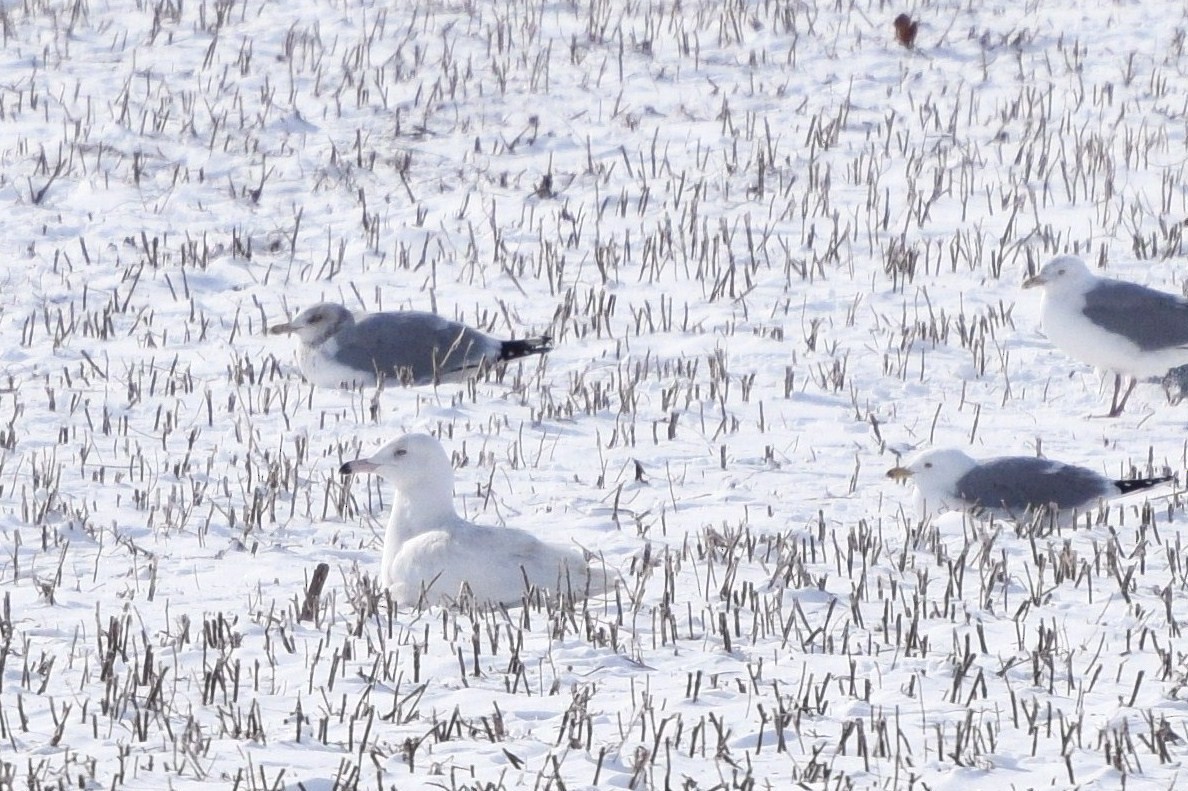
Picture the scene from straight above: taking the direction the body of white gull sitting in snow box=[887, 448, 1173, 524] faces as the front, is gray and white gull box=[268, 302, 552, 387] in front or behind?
in front

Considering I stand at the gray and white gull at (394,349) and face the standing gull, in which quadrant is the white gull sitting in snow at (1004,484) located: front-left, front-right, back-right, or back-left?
front-right

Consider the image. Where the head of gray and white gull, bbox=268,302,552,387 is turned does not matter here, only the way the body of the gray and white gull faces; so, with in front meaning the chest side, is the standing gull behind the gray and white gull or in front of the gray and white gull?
behind

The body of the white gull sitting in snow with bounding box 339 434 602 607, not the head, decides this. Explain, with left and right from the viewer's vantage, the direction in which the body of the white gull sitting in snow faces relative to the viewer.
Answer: facing to the left of the viewer

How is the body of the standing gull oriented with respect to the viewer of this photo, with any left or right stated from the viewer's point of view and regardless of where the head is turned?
facing to the left of the viewer

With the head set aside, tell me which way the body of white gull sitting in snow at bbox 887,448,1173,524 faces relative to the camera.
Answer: to the viewer's left

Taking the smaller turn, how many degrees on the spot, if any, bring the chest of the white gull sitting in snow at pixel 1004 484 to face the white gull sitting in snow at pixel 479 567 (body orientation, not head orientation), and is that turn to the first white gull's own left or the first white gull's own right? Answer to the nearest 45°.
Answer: approximately 45° to the first white gull's own left

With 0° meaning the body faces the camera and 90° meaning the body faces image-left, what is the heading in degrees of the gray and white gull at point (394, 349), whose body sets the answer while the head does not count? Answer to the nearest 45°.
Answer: approximately 90°

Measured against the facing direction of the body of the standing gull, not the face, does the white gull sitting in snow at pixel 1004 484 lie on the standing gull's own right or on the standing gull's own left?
on the standing gull's own left

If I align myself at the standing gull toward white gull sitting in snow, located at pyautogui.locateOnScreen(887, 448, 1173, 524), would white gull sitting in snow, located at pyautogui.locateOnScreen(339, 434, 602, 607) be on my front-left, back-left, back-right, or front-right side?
front-right

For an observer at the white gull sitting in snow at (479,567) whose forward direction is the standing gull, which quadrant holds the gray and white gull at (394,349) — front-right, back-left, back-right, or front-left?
front-left

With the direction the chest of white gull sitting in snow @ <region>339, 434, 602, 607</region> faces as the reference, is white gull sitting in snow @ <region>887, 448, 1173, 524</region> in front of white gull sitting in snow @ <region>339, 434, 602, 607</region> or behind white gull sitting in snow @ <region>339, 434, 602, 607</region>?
behind

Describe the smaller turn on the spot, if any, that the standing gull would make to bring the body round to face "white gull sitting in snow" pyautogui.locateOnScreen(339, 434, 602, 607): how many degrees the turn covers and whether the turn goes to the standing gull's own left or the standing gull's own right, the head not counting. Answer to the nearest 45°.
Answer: approximately 45° to the standing gull's own left

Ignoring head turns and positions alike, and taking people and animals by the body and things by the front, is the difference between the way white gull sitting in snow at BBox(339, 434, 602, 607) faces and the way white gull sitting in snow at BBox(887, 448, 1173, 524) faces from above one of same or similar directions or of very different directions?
same or similar directions

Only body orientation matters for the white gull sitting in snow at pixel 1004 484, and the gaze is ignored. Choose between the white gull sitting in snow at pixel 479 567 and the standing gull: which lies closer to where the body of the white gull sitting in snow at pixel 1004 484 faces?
the white gull sitting in snow
